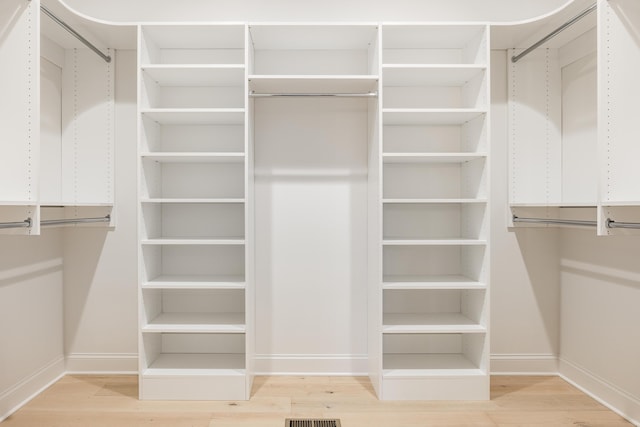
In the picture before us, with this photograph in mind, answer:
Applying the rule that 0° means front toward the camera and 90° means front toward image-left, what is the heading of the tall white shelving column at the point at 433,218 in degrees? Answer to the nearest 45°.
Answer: approximately 0°

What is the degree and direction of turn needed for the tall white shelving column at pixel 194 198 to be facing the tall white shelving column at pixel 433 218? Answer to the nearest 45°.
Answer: approximately 90° to its left

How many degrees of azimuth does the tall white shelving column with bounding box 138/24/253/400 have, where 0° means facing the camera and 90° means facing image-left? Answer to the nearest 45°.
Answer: approximately 0°

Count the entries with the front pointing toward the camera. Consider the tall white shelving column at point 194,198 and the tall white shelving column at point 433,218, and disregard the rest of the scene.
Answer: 2

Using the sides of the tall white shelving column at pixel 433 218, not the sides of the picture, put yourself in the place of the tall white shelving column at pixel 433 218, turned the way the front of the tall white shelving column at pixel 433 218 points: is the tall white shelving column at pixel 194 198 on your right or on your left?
on your right
